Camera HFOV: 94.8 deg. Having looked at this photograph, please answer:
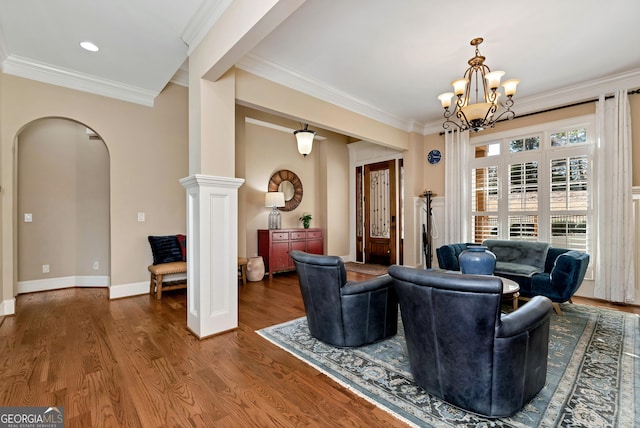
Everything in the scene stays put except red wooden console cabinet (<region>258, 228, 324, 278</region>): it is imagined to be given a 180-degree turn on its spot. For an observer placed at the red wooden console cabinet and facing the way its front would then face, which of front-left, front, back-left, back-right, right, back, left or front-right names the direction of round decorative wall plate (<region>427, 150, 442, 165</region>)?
back-right

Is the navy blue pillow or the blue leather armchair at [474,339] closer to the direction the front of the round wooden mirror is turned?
the blue leather armchair

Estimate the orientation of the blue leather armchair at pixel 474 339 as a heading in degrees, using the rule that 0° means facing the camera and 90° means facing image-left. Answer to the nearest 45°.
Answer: approximately 225°

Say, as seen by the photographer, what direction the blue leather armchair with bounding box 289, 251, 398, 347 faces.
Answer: facing away from the viewer and to the right of the viewer

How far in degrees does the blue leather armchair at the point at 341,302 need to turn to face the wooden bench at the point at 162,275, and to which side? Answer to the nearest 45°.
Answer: approximately 90° to its left

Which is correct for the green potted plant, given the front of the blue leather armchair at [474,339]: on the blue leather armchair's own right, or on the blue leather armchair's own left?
on the blue leather armchair's own left

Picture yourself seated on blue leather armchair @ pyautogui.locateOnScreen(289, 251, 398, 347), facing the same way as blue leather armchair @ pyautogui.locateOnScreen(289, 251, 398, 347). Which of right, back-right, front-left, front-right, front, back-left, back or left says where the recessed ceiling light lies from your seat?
back-left

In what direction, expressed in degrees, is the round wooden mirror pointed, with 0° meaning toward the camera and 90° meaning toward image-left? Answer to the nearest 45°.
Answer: approximately 315°

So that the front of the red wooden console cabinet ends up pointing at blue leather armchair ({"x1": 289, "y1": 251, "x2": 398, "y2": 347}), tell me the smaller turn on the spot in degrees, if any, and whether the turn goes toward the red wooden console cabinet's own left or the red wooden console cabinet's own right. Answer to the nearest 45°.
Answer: approximately 45° to the red wooden console cabinet's own right

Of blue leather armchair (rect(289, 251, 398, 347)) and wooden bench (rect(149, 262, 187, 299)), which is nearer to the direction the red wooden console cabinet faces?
the blue leather armchair

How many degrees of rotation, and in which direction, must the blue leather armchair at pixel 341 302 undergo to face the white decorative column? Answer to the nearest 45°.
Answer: approximately 135° to its left

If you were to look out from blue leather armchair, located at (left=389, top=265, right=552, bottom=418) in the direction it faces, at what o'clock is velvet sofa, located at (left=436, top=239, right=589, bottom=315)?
The velvet sofa is roughly at 11 o'clock from the blue leather armchair.

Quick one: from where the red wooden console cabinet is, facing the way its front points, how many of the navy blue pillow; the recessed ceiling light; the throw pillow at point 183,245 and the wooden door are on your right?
3

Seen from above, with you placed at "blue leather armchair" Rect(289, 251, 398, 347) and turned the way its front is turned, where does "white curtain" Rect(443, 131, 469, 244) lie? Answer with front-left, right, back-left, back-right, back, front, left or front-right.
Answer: front

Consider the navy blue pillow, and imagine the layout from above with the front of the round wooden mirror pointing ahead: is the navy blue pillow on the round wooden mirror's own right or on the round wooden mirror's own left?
on the round wooden mirror's own right

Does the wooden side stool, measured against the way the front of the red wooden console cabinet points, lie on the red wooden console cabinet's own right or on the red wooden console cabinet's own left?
on the red wooden console cabinet's own right

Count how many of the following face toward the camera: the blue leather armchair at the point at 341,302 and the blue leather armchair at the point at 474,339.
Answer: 0

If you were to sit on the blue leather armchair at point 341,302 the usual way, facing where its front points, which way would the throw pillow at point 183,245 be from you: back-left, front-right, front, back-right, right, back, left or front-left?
left
